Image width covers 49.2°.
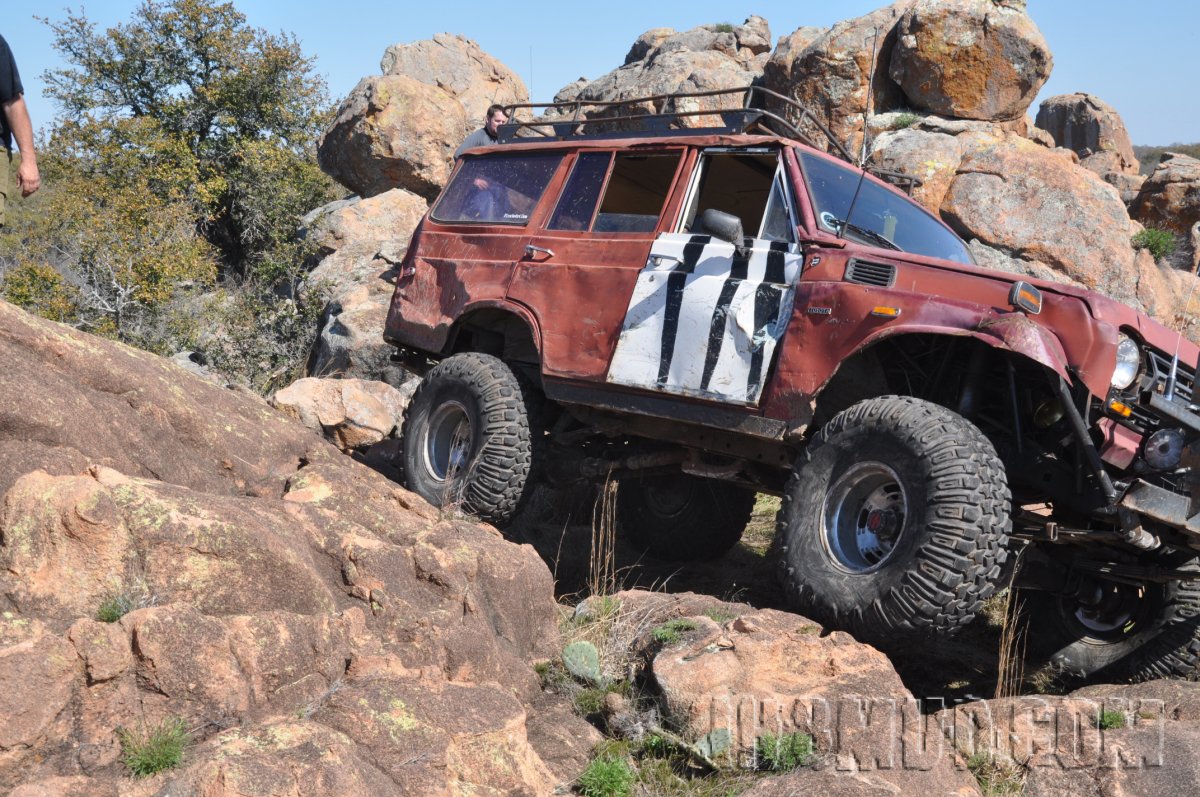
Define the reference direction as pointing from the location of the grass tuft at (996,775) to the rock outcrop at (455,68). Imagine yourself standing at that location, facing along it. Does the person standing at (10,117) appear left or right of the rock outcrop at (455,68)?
left

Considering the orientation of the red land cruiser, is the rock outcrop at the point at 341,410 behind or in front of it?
behind

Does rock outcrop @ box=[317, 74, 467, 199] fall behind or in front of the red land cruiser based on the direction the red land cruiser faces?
behind

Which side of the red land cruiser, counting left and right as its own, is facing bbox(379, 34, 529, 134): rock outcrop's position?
back

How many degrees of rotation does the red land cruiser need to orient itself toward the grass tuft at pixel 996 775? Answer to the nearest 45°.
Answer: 0° — it already faces it

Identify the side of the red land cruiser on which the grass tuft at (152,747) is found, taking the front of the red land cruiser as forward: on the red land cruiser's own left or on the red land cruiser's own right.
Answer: on the red land cruiser's own right

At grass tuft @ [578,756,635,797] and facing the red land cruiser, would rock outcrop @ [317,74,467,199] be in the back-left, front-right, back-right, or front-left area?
front-left

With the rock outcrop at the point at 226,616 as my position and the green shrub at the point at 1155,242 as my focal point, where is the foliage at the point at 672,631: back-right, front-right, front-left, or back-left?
front-right

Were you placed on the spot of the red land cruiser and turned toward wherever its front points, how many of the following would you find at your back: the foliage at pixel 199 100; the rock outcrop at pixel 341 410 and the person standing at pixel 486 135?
3

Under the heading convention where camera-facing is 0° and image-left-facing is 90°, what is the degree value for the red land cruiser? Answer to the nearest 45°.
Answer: approximately 315°

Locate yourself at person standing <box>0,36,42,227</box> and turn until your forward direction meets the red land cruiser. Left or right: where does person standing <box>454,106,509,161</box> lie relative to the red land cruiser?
left

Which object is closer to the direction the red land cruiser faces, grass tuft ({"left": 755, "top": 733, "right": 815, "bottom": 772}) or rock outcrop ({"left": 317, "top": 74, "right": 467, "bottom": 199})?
the grass tuft

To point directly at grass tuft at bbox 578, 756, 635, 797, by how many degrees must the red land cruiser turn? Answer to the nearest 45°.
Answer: approximately 45° to its right
